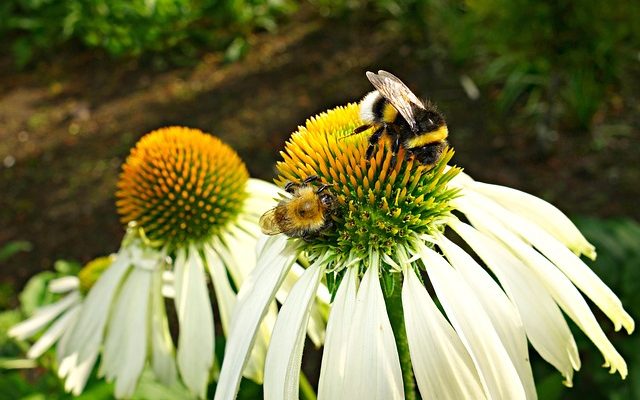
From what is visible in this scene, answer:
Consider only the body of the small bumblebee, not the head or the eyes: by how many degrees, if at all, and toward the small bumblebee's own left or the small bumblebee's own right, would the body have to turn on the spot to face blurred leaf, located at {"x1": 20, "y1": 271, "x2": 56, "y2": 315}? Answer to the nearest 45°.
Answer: approximately 135° to the small bumblebee's own left

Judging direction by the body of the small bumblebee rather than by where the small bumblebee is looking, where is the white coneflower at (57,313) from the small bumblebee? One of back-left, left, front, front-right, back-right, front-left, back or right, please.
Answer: back-left

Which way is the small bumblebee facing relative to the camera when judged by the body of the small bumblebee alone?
to the viewer's right

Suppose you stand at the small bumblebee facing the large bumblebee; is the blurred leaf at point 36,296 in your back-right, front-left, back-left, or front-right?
back-left

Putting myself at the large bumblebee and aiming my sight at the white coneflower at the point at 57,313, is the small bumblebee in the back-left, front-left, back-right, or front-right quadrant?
front-left
